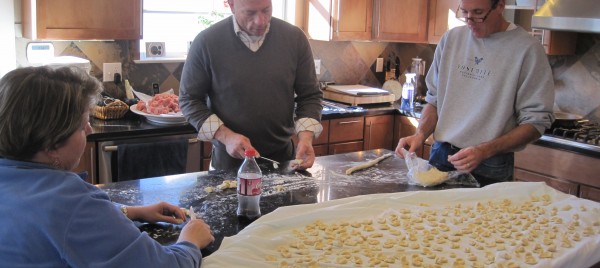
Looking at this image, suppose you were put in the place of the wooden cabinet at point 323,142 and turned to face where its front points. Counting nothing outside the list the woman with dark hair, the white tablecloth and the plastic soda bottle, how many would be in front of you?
3

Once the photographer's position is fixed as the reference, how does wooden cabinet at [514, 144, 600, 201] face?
facing the viewer and to the left of the viewer

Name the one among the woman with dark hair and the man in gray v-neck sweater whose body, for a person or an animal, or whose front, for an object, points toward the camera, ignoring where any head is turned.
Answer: the man in gray v-neck sweater

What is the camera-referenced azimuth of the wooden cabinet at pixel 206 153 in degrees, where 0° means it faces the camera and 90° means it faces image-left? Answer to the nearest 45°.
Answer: approximately 0°

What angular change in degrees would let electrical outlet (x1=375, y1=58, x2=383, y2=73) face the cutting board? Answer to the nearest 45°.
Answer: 0° — it already faces it

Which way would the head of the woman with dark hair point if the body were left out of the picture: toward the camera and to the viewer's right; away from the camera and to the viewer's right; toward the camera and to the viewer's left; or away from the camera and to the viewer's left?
away from the camera and to the viewer's right

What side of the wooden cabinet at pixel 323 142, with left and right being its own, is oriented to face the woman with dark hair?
front

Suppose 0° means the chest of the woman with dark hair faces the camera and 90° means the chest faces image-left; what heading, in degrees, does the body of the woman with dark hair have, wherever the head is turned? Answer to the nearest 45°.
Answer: approximately 225°

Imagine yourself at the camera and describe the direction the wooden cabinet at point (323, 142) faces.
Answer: facing the viewer

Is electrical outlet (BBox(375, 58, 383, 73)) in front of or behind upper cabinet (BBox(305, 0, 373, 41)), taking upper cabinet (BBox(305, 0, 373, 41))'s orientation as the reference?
behind

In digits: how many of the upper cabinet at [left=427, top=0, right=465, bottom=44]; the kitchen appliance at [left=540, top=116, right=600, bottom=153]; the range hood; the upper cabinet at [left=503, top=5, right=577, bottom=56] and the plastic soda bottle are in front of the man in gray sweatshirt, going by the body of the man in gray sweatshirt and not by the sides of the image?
1

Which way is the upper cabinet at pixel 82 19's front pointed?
toward the camera

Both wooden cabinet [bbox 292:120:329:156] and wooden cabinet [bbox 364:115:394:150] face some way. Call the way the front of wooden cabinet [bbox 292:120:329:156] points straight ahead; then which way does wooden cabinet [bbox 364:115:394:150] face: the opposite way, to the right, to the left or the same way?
the same way

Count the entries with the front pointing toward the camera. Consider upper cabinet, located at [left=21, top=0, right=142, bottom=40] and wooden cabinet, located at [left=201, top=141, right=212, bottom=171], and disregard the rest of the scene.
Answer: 2

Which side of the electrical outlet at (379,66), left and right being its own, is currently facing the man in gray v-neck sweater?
front

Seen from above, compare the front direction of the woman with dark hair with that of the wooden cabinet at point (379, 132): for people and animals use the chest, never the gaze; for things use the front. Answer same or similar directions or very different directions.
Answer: very different directions

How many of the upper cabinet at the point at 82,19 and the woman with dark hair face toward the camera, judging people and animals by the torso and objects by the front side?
1
